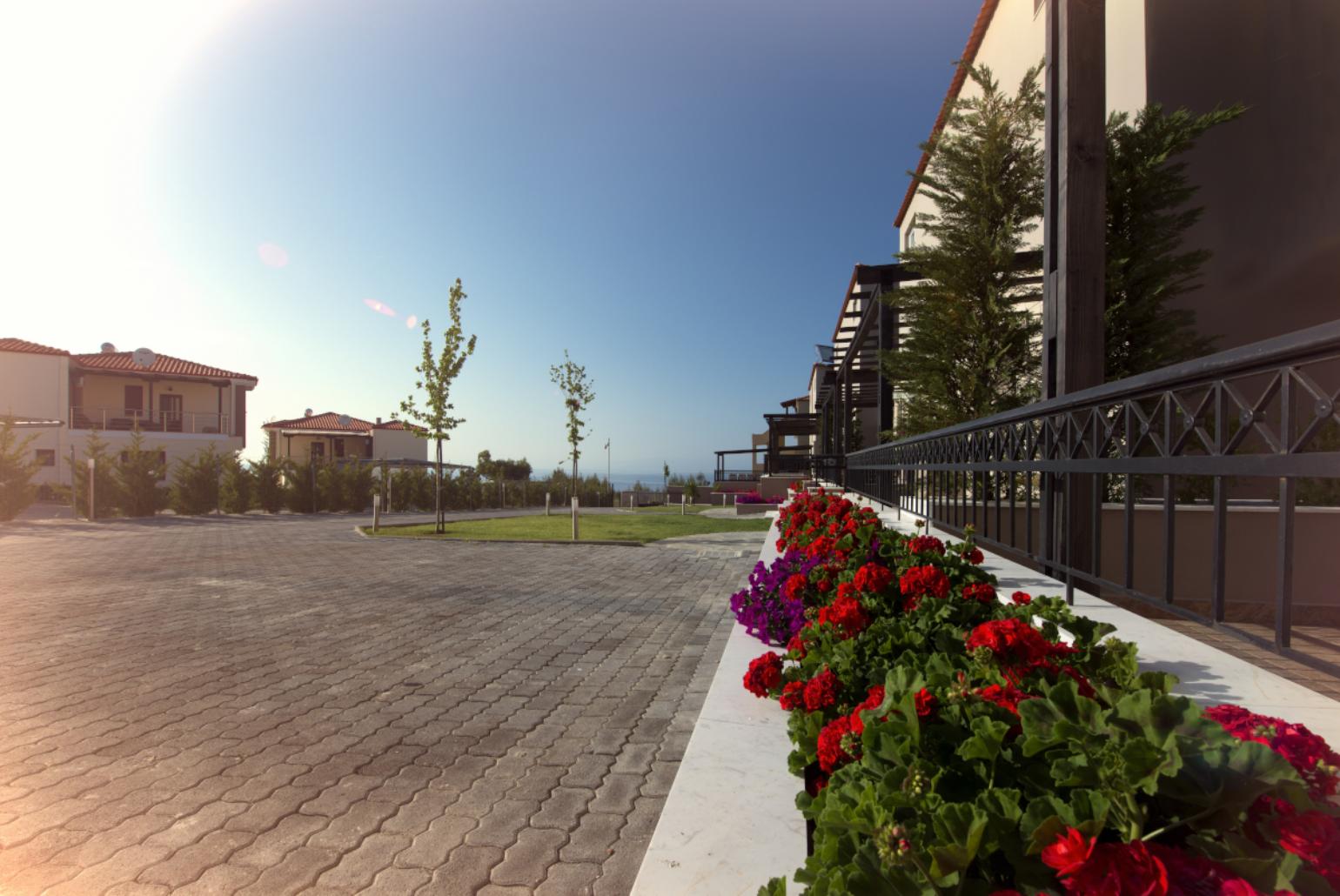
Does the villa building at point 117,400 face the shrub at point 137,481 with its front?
yes

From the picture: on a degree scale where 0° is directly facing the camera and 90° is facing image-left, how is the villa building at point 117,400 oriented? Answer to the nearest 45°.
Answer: approximately 0°

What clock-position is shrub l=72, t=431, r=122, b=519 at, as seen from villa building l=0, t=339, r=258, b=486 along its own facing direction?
The shrub is roughly at 12 o'clock from the villa building.

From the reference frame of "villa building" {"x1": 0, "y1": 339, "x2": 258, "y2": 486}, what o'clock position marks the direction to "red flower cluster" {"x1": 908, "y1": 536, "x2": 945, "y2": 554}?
The red flower cluster is roughly at 12 o'clock from the villa building.
